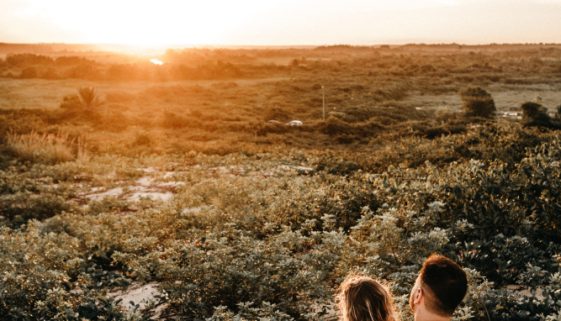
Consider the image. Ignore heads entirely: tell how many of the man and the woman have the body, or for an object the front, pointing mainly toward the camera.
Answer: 0

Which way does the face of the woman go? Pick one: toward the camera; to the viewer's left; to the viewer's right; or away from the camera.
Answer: away from the camera

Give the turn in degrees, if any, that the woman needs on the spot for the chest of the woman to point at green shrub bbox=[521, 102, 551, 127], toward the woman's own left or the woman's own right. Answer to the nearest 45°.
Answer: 0° — they already face it

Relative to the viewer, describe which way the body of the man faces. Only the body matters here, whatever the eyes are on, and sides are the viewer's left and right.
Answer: facing away from the viewer and to the left of the viewer

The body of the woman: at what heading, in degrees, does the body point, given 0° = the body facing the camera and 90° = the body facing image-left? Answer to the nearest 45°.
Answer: approximately 180°

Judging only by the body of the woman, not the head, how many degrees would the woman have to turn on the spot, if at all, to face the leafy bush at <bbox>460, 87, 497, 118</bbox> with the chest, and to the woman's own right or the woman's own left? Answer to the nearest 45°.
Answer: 0° — they already face it

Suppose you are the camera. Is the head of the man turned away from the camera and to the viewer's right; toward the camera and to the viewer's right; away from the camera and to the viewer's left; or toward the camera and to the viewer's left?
away from the camera and to the viewer's left

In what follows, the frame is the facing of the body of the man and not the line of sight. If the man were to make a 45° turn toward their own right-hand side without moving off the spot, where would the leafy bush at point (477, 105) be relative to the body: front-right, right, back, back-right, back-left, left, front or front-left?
front
